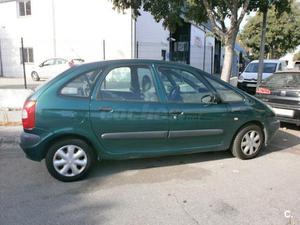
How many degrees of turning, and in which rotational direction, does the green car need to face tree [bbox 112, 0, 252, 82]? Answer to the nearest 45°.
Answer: approximately 90° to its left

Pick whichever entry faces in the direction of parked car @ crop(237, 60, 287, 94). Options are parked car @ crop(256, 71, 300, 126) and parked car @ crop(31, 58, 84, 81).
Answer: parked car @ crop(256, 71, 300, 126)

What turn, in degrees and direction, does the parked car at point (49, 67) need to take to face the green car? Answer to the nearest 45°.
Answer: approximately 90° to its left

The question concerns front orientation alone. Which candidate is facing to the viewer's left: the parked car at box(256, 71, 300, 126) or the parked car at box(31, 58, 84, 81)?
the parked car at box(31, 58, 84, 81)

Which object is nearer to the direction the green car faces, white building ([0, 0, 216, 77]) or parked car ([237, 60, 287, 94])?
the parked car

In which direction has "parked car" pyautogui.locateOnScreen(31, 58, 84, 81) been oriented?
to the viewer's left

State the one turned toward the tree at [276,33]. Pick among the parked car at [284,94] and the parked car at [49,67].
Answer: the parked car at [284,94]

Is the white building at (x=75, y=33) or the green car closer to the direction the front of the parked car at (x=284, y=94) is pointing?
the white building

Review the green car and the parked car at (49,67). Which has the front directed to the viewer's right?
the green car

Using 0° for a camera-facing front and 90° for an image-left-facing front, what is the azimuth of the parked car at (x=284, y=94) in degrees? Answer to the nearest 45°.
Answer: approximately 180°

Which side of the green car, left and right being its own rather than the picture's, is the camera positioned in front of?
right

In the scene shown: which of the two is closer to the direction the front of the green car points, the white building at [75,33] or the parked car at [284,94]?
the parked car

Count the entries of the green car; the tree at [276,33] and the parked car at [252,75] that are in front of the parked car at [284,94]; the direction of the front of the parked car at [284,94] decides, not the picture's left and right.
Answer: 2

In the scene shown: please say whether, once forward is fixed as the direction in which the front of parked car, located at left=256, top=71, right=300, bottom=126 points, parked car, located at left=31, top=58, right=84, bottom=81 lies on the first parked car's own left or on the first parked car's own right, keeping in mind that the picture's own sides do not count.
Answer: on the first parked car's own left
